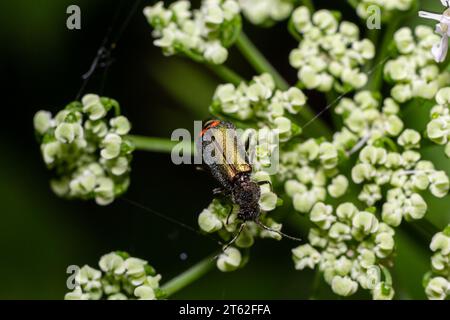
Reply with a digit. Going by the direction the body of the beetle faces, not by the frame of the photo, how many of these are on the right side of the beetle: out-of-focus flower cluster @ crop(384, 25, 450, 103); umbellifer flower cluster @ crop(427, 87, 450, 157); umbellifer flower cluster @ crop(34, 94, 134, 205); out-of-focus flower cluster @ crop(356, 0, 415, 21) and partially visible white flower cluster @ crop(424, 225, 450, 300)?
1

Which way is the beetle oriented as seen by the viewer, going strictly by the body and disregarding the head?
toward the camera

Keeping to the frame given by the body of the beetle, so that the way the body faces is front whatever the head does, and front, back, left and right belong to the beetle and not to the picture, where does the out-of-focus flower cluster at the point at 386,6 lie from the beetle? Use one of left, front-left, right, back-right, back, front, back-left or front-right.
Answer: left

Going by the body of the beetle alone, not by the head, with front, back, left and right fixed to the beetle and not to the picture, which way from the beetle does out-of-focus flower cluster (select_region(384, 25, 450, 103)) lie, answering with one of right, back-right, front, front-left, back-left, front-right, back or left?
left

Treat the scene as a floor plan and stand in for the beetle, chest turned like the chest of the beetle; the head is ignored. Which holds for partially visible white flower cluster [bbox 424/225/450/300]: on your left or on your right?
on your left

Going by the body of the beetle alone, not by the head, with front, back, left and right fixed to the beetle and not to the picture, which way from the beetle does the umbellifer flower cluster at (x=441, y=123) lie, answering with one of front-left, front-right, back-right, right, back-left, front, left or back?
left

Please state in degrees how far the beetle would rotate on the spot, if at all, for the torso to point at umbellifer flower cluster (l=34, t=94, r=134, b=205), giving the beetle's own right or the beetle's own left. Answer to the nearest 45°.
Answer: approximately 90° to the beetle's own right
